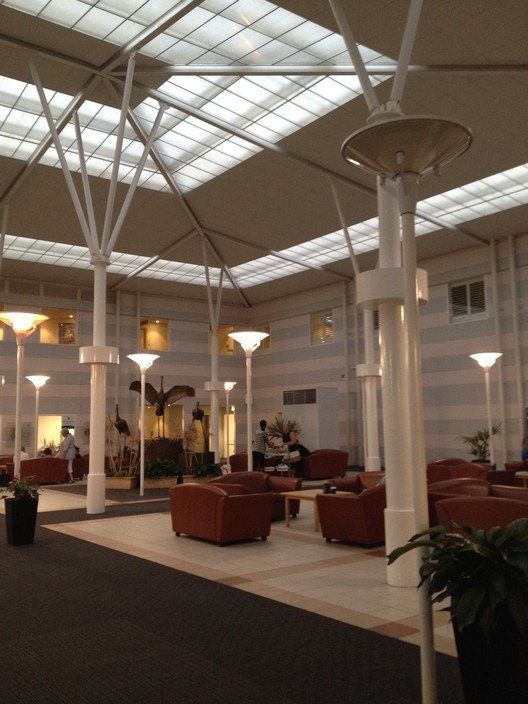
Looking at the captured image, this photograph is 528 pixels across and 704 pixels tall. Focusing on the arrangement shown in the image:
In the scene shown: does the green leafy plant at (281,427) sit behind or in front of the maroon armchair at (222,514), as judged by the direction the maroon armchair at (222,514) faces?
in front

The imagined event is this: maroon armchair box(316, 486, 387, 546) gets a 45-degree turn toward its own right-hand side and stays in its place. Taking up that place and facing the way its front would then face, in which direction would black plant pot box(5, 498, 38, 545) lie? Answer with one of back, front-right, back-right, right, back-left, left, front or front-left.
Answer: left

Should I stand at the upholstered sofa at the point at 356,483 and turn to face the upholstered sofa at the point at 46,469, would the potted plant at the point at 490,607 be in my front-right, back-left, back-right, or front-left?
back-left

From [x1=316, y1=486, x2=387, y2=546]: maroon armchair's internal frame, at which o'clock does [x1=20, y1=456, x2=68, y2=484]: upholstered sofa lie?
The upholstered sofa is roughly at 12 o'clock from the maroon armchair.

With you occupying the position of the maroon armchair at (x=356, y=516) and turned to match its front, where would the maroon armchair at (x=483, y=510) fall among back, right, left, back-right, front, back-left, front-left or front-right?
back

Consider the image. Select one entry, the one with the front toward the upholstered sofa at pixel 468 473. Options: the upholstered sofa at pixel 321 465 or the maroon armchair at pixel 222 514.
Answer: the maroon armchair

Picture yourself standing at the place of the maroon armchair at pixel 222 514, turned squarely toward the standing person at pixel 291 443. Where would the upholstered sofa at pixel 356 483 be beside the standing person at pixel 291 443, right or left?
right

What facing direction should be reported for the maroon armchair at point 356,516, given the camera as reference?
facing away from the viewer and to the left of the viewer

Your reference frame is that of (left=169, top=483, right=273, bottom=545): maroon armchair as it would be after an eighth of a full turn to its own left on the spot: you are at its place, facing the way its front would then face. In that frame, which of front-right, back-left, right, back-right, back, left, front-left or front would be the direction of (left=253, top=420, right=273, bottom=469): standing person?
front

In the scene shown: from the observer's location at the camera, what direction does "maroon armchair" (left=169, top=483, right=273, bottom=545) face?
facing away from the viewer and to the right of the viewer

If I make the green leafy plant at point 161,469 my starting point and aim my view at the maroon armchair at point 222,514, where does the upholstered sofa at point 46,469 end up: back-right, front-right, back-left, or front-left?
back-right
